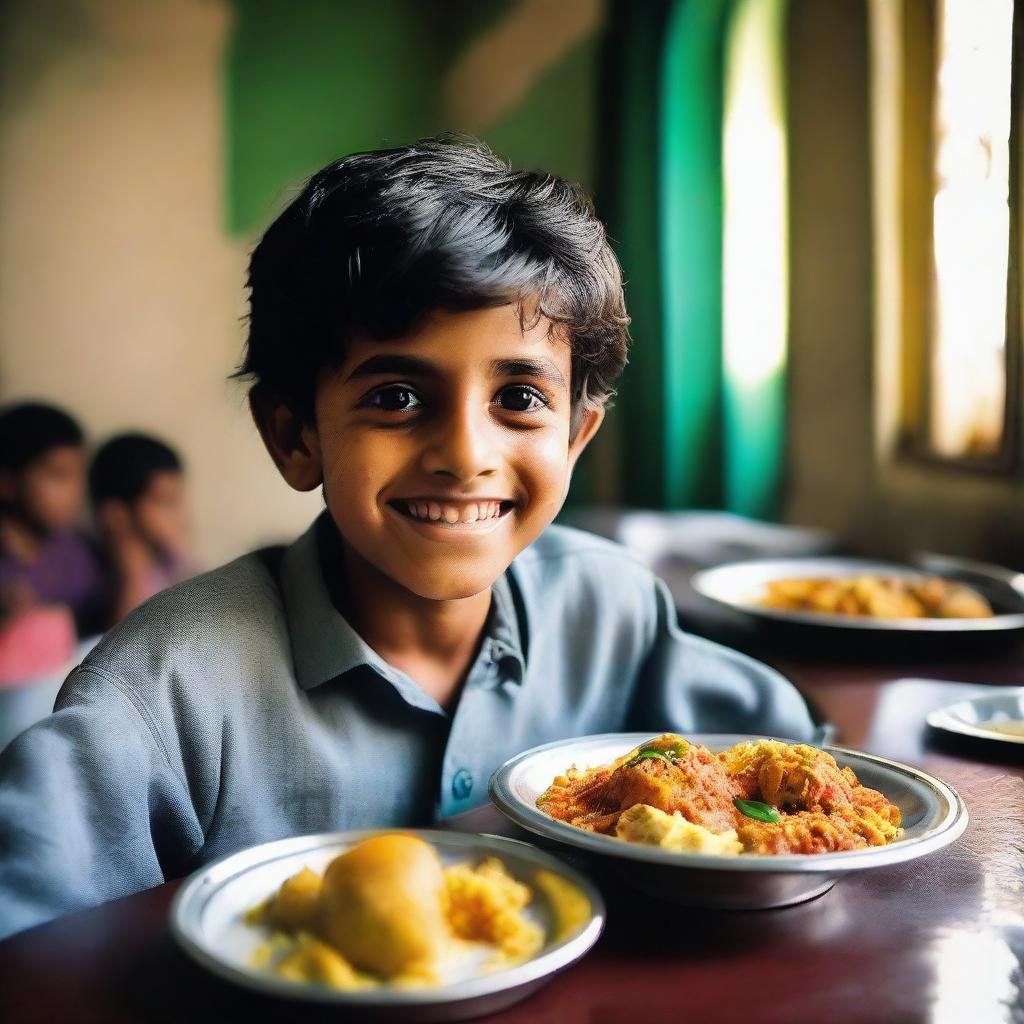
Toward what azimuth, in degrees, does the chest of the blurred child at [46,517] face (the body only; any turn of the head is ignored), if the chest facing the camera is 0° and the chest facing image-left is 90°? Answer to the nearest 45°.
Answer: approximately 315°
